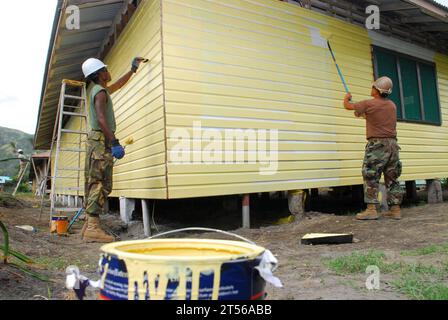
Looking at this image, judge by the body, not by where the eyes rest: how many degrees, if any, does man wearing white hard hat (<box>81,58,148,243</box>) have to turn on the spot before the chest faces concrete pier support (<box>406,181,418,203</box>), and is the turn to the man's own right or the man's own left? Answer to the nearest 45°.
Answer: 0° — they already face it

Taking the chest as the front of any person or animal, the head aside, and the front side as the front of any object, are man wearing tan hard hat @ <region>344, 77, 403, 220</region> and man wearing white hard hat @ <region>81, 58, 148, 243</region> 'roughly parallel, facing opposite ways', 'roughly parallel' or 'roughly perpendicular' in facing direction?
roughly perpendicular

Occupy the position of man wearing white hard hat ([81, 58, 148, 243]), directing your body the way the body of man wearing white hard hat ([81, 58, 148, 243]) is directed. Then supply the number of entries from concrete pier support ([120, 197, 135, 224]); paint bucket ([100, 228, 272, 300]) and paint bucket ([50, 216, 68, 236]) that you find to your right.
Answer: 1

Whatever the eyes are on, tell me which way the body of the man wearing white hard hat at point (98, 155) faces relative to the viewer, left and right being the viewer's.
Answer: facing to the right of the viewer

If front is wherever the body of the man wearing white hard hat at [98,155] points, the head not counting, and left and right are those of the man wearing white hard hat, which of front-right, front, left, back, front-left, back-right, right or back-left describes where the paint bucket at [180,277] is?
right

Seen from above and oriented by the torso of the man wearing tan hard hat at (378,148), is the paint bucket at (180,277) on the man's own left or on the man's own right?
on the man's own left

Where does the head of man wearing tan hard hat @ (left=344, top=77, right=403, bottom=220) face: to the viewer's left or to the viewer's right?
to the viewer's left

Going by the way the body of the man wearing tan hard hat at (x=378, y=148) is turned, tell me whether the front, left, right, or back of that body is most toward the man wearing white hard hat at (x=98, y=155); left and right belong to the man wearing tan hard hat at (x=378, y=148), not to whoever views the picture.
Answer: left

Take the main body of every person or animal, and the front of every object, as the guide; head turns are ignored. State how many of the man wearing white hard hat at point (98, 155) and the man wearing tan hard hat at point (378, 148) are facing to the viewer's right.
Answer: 1

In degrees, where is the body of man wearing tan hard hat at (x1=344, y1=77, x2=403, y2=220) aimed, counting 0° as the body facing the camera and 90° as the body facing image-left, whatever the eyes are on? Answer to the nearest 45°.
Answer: approximately 135°

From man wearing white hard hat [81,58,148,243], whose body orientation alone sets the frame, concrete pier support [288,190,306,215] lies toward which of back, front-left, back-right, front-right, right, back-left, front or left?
front

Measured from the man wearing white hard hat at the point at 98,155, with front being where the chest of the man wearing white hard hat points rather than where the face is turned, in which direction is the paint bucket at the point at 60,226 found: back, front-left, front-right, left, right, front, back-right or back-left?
back-left
